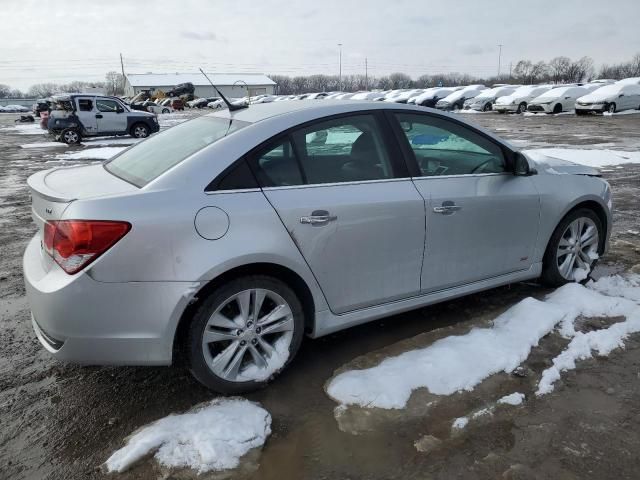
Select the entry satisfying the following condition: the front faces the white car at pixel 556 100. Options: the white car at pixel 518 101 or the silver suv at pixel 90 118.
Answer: the silver suv

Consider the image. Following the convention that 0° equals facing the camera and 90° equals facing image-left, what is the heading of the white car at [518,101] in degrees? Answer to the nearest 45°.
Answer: approximately 45°

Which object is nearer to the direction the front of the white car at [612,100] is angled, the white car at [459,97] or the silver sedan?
the silver sedan

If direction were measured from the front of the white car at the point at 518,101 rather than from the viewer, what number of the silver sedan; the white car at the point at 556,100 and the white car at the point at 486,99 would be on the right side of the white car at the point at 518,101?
1

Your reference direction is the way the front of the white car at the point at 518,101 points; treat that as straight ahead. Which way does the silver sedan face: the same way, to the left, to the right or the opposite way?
the opposite way

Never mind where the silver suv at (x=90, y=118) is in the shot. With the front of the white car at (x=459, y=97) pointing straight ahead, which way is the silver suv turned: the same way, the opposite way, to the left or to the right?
the opposite way

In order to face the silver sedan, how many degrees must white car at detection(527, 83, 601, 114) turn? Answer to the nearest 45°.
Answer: approximately 45° to its left

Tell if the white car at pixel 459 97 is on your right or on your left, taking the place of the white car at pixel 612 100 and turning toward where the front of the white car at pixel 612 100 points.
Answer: on your right

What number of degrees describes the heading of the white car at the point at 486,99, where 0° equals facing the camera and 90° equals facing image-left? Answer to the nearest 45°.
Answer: approximately 45°

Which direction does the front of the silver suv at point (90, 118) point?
to the viewer's right

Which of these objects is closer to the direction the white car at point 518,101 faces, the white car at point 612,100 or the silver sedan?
the silver sedan

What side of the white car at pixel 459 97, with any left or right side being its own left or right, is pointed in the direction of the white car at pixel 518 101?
left
